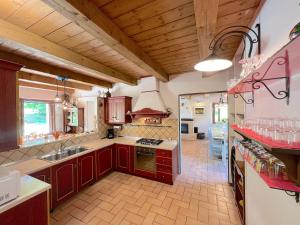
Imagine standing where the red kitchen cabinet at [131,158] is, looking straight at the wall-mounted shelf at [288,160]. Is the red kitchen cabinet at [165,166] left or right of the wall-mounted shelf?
left

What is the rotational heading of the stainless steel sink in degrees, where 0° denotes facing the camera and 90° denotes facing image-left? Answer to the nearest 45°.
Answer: approximately 315°

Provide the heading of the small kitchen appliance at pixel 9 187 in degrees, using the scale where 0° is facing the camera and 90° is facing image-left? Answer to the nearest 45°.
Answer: approximately 315°

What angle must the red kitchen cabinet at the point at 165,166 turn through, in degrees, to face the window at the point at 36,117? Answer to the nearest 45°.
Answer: approximately 45° to its right

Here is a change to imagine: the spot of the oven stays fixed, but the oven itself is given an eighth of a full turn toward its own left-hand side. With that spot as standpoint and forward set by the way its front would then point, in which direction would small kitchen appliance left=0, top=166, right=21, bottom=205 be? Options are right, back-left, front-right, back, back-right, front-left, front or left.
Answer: front-right

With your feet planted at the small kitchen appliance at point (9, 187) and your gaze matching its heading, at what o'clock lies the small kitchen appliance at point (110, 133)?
the small kitchen appliance at point (110, 133) is roughly at 9 o'clock from the small kitchen appliance at point (9, 187).

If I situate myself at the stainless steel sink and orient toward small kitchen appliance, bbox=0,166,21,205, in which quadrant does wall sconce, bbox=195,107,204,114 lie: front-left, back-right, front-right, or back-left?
back-left

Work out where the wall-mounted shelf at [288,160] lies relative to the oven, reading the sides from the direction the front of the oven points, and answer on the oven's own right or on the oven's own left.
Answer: on the oven's own left
